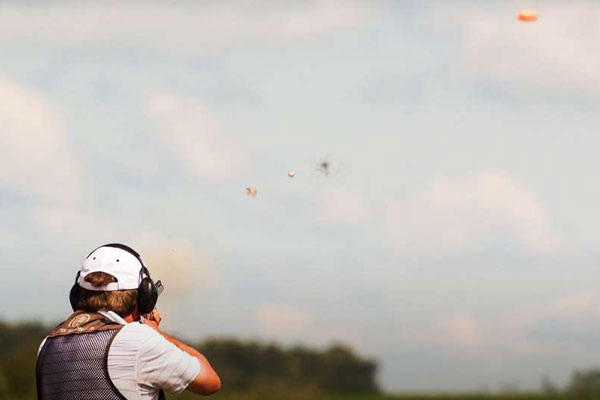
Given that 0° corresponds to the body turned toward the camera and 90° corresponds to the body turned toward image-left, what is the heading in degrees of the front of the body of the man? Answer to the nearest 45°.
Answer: approximately 225°

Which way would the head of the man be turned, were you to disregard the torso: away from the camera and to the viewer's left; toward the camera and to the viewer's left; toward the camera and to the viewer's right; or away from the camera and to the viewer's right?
away from the camera and to the viewer's right
